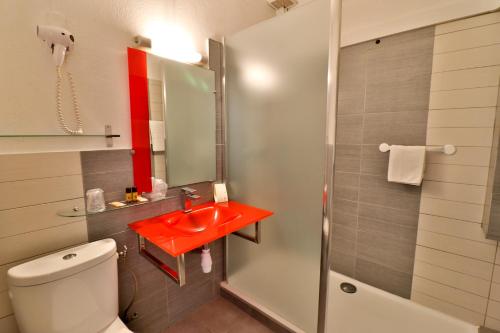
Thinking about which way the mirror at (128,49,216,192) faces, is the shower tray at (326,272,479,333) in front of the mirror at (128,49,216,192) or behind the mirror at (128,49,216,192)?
in front

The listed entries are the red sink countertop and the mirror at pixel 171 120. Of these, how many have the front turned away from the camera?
0

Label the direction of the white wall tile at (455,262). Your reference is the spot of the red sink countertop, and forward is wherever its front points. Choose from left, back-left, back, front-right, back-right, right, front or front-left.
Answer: front-left

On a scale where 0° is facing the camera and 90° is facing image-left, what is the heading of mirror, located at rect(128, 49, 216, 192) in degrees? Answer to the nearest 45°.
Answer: approximately 315°

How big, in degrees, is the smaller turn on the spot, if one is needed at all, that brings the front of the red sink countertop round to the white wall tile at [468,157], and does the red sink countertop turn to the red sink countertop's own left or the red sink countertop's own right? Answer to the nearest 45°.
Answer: approximately 45° to the red sink countertop's own left

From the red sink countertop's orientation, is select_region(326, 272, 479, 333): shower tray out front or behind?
out front
